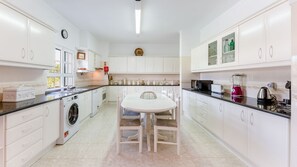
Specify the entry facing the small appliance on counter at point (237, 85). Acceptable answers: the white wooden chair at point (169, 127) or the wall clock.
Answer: the wall clock

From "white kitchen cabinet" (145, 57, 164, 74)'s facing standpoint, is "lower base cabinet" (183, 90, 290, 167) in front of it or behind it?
in front

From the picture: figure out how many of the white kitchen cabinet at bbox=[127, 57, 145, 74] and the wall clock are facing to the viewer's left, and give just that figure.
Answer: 0

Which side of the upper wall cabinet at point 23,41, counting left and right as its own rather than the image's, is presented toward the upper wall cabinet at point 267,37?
front

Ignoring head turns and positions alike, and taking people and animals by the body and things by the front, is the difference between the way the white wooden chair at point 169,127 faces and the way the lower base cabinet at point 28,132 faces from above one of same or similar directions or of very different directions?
very different directions

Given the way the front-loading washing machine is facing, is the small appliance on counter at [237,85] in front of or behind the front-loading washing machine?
in front

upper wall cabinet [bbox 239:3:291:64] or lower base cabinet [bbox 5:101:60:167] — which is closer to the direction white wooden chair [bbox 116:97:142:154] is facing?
the upper wall cabinet

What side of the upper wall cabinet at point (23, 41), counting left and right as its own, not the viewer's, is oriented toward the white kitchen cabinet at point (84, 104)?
left

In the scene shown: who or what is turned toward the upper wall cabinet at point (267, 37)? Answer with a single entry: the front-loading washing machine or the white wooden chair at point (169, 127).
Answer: the front-loading washing machine
